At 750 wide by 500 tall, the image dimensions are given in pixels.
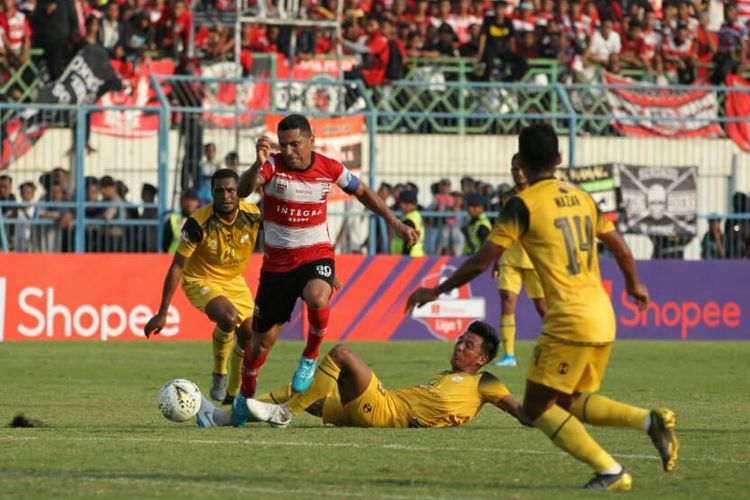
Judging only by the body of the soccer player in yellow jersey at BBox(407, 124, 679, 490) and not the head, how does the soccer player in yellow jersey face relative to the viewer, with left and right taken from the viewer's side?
facing away from the viewer and to the left of the viewer

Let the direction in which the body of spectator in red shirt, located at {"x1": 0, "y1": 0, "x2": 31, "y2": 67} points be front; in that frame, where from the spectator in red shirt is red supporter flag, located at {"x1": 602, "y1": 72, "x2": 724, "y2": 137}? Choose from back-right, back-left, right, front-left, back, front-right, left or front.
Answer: left

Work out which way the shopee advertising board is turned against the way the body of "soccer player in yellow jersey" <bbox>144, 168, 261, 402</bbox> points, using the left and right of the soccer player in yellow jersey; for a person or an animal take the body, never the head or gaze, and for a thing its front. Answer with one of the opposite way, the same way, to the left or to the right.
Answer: the same way

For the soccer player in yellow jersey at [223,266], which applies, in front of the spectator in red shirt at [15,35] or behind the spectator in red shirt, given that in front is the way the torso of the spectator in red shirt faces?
in front

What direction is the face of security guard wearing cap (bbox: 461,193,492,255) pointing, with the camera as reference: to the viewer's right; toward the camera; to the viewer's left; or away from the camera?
toward the camera

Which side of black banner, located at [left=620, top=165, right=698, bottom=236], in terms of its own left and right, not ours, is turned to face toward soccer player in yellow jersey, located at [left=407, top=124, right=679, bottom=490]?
front

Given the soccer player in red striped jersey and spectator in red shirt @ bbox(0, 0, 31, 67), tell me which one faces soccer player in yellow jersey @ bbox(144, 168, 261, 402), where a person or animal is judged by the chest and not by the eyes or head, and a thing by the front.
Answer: the spectator in red shirt

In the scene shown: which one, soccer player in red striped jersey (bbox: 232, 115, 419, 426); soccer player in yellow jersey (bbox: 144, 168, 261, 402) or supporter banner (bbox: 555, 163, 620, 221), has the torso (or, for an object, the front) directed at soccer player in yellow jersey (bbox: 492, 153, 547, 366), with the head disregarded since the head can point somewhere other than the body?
the supporter banner

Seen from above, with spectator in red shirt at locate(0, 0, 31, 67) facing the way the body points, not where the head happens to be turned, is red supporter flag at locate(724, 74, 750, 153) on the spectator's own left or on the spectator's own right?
on the spectator's own left

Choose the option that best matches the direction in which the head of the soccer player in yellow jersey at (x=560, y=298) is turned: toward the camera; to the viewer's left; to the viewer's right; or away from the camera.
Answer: away from the camera

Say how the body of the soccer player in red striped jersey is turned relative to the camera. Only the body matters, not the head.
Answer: toward the camera

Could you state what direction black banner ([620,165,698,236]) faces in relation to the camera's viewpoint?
facing the viewer

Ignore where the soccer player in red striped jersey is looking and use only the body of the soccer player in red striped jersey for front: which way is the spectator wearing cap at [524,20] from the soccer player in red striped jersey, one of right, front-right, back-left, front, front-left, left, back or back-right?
back

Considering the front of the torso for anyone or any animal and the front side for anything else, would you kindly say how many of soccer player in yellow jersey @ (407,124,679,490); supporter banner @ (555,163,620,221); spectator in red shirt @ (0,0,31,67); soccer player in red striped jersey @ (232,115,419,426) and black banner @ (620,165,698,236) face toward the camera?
4

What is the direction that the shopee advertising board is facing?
toward the camera

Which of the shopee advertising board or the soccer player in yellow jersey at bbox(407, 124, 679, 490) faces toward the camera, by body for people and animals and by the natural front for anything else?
the shopee advertising board

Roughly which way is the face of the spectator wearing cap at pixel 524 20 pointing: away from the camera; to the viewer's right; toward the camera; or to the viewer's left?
toward the camera

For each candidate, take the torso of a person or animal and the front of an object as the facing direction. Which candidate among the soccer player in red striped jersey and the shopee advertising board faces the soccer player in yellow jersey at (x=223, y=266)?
the shopee advertising board

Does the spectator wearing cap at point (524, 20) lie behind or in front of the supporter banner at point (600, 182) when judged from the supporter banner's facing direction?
behind
